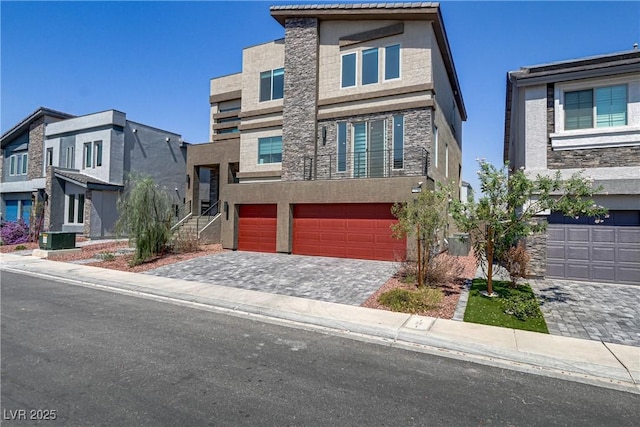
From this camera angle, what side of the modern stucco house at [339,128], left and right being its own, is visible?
front

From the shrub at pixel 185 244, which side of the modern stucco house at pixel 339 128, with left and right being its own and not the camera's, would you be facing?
front

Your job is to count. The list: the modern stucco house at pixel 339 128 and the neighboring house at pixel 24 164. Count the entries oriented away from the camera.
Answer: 0

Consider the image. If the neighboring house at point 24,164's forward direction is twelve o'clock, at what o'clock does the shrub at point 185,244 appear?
The shrub is roughly at 10 o'clock from the neighboring house.

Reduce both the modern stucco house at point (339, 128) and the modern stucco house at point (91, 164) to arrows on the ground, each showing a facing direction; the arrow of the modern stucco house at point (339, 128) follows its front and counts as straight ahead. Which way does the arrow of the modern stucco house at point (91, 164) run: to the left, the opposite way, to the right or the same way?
the same way

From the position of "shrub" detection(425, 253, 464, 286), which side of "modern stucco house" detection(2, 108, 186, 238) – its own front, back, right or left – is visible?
left

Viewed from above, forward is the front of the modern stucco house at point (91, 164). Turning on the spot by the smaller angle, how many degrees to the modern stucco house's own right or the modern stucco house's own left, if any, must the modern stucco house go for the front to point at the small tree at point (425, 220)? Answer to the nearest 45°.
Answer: approximately 45° to the modern stucco house's own left

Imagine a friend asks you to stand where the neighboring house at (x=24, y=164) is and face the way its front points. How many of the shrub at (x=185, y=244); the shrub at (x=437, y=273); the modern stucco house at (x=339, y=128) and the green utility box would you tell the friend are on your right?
0

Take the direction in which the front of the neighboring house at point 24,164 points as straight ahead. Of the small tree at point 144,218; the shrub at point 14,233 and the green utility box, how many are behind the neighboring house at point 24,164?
0

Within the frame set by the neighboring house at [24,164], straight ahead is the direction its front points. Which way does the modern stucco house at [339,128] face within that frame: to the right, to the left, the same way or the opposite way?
the same way

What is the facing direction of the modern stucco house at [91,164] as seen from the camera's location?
facing the viewer and to the left of the viewer

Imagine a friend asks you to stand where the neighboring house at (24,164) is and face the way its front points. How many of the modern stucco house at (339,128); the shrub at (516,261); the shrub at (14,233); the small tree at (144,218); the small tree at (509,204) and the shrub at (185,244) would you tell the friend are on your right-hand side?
0

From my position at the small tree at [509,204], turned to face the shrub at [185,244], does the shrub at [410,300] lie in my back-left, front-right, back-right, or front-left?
front-left

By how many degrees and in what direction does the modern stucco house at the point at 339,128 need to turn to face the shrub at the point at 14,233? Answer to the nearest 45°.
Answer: approximately 90° to its right

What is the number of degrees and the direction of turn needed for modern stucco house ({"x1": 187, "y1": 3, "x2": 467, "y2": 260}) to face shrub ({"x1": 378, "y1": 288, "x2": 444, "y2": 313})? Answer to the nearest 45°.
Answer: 0° — it already faces it

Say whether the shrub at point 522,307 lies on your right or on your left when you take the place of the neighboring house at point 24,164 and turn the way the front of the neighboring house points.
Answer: on your left

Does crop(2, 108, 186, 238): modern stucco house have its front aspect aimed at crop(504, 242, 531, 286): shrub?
no
